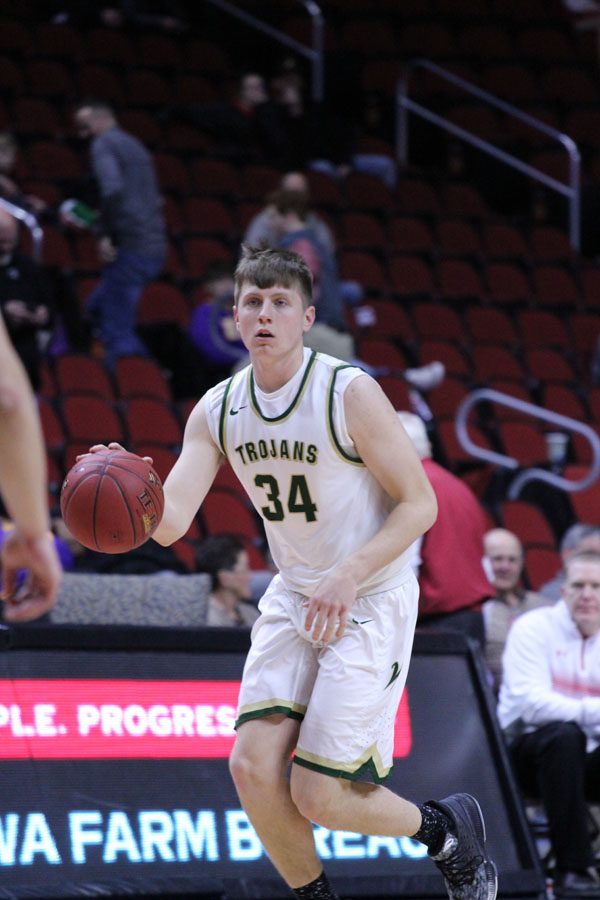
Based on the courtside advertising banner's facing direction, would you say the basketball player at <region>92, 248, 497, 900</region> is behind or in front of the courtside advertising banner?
in front

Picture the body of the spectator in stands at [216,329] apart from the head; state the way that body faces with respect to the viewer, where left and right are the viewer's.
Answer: facing the viewer and to the right of the viewer

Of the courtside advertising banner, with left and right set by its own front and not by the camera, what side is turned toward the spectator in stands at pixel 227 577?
back

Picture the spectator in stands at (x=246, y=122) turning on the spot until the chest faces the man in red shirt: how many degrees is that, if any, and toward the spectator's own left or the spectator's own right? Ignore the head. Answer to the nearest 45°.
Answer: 0° — they already face them

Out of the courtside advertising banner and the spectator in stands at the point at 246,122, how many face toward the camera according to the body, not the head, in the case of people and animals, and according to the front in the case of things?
2

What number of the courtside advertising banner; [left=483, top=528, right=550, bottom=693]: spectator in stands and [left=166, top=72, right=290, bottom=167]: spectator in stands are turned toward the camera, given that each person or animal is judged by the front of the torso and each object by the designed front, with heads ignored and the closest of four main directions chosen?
3

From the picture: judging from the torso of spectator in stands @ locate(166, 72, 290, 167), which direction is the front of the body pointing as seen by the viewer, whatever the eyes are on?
toward the camera

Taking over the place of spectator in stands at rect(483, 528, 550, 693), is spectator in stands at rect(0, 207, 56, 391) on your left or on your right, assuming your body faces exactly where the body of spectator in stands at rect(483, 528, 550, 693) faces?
on your right

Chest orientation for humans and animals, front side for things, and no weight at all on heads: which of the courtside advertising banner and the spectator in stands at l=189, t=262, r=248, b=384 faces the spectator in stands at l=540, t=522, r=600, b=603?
the spectator in stands at l=189, t=262, r=248, b=384
